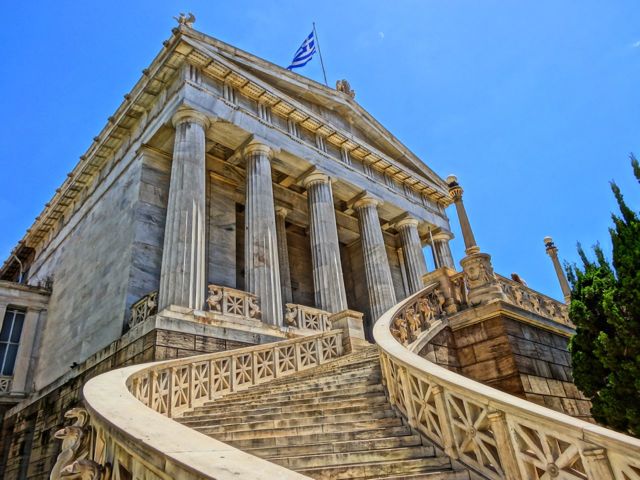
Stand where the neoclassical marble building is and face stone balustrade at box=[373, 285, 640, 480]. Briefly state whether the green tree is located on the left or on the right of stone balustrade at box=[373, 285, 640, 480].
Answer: left

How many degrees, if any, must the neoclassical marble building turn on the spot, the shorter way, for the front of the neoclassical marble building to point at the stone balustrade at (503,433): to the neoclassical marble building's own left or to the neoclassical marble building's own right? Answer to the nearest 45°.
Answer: approximately 45° to the neoclassical marble building's own right

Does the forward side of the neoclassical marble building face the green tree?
yes

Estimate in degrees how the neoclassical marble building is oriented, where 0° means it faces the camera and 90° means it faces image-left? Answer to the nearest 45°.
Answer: approximately 315°
